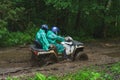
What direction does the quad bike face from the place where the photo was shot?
facing to the right of the viewer
